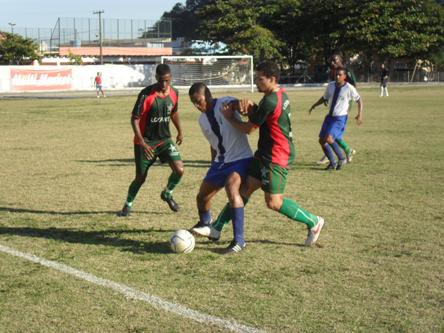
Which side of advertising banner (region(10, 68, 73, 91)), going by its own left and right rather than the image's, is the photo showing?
front

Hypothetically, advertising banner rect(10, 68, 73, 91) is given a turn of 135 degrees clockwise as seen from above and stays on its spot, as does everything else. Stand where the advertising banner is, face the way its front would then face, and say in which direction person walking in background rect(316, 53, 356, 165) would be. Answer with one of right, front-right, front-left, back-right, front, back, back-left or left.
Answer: back-left

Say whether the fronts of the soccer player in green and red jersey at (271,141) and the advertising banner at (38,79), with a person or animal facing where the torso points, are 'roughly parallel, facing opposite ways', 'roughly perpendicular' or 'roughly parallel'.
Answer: roughly perpendicular

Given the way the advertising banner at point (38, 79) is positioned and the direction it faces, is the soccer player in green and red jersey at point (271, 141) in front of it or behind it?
in front

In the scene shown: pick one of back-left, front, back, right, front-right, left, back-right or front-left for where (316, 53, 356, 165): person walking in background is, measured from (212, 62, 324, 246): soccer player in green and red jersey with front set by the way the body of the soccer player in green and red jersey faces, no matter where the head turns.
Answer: right

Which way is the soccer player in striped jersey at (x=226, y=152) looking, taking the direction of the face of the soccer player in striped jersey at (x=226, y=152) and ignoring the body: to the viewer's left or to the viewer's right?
to the viewer's left

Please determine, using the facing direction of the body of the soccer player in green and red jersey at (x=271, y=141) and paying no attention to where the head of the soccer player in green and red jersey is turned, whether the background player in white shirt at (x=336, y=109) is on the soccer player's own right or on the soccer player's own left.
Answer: on the soccer player's own right

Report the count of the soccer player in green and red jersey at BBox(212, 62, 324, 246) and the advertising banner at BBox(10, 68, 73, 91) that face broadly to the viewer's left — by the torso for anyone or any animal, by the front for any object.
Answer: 1

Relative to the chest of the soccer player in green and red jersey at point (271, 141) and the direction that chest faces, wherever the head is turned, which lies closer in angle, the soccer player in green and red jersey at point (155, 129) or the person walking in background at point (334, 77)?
the soccer player in green and red jersey at point (155, 129)

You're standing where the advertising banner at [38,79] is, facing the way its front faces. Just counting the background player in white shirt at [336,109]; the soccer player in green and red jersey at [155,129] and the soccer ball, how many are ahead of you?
3

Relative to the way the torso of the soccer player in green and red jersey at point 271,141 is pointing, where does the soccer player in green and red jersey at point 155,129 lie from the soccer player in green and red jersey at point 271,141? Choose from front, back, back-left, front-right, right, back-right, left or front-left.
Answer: front-right

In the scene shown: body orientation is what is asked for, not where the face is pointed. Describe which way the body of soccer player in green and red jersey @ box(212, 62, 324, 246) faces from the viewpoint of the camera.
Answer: to the viewer's left
